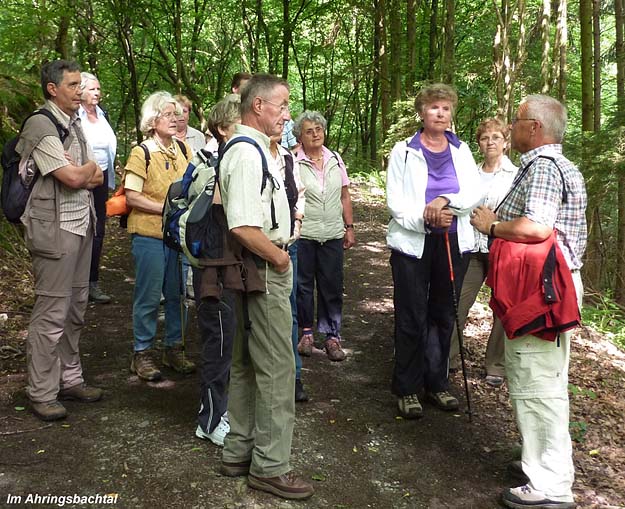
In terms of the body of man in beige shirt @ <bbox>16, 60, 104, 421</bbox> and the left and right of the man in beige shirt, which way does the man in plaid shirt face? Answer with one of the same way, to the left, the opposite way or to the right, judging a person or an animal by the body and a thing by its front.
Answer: the opposite way

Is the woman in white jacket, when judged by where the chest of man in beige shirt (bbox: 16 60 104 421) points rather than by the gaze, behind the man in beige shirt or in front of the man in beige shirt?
in front

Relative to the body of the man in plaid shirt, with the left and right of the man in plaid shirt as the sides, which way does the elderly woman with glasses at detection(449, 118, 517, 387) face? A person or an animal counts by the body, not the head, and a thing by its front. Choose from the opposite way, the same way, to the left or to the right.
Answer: to the left

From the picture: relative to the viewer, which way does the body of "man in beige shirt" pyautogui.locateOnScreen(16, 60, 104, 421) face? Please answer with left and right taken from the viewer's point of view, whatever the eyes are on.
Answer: facing the viewer and to the right of the viewer

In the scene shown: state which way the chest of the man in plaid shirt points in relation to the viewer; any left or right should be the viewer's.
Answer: facing to the left of the viewer

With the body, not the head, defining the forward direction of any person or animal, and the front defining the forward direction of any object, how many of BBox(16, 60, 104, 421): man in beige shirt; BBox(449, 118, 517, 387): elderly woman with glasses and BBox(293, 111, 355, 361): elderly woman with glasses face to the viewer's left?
0

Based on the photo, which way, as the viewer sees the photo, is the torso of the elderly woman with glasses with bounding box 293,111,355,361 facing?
toward the camera

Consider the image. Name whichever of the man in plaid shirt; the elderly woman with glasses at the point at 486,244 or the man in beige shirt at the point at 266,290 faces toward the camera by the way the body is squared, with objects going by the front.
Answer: the elderly woman with glasses

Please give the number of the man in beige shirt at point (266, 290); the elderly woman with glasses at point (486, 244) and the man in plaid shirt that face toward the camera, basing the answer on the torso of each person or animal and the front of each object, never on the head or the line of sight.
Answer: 1
